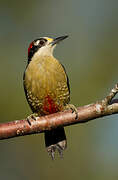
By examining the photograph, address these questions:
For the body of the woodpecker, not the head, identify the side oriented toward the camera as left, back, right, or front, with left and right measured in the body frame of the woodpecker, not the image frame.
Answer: front

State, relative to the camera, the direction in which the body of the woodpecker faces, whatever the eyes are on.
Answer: toward the camera
